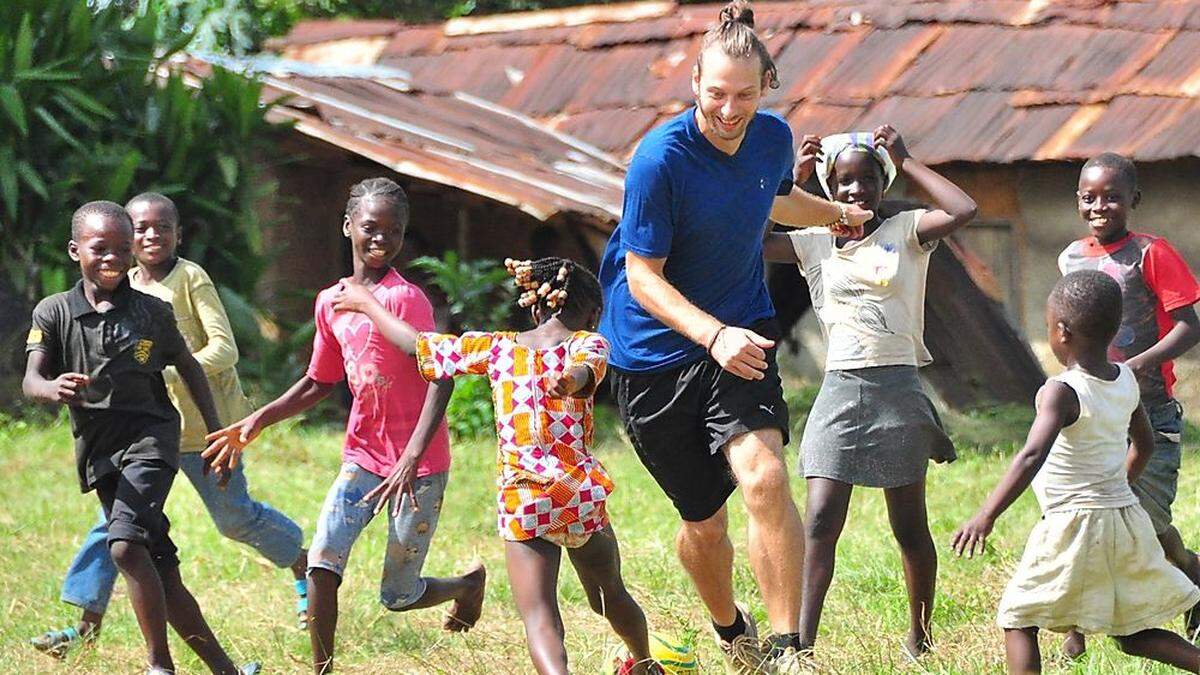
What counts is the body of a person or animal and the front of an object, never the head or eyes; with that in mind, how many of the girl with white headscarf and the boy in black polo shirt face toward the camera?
2

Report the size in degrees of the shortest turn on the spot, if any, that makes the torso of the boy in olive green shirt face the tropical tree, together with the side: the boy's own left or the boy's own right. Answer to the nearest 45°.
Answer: approximately 135° to the boy's own right

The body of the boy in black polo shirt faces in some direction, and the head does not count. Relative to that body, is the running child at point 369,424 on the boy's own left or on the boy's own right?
on the boy's own left

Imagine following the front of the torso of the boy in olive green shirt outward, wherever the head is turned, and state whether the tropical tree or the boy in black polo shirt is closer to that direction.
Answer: the boy in black polo shirt

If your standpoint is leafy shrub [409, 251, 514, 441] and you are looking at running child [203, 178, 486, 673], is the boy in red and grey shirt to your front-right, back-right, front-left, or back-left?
front-left

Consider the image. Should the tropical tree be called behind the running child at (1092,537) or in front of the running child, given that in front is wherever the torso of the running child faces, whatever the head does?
in front

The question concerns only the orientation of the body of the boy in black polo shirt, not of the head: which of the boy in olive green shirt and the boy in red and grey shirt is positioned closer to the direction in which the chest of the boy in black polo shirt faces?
the boy in red and grey shirt

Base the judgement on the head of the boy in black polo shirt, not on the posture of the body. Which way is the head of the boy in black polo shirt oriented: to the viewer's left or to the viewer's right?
to the viewer's right

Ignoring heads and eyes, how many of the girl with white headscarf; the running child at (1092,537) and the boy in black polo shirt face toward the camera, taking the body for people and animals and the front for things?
2

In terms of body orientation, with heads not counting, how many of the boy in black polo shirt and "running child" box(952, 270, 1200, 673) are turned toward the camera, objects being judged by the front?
1

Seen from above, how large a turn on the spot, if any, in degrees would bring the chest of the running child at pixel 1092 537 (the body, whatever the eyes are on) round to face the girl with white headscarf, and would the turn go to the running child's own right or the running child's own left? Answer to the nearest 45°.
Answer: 0° — they already face them

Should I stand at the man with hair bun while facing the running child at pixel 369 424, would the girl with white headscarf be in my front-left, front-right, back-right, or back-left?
back-right

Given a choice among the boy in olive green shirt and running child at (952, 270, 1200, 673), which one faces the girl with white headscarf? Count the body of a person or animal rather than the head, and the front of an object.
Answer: the running child

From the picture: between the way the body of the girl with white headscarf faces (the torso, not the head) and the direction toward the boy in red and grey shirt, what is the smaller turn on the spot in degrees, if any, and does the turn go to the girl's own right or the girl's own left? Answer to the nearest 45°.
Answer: approximately 90° to the girl's own left

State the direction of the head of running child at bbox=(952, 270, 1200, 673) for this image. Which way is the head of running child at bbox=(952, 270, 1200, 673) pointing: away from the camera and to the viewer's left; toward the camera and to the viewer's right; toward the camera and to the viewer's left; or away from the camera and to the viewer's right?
away from the camera and to the viewer's left

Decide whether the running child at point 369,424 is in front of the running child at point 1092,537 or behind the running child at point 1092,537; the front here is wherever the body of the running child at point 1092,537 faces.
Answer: in front

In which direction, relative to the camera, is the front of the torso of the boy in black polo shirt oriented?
toward the camera
